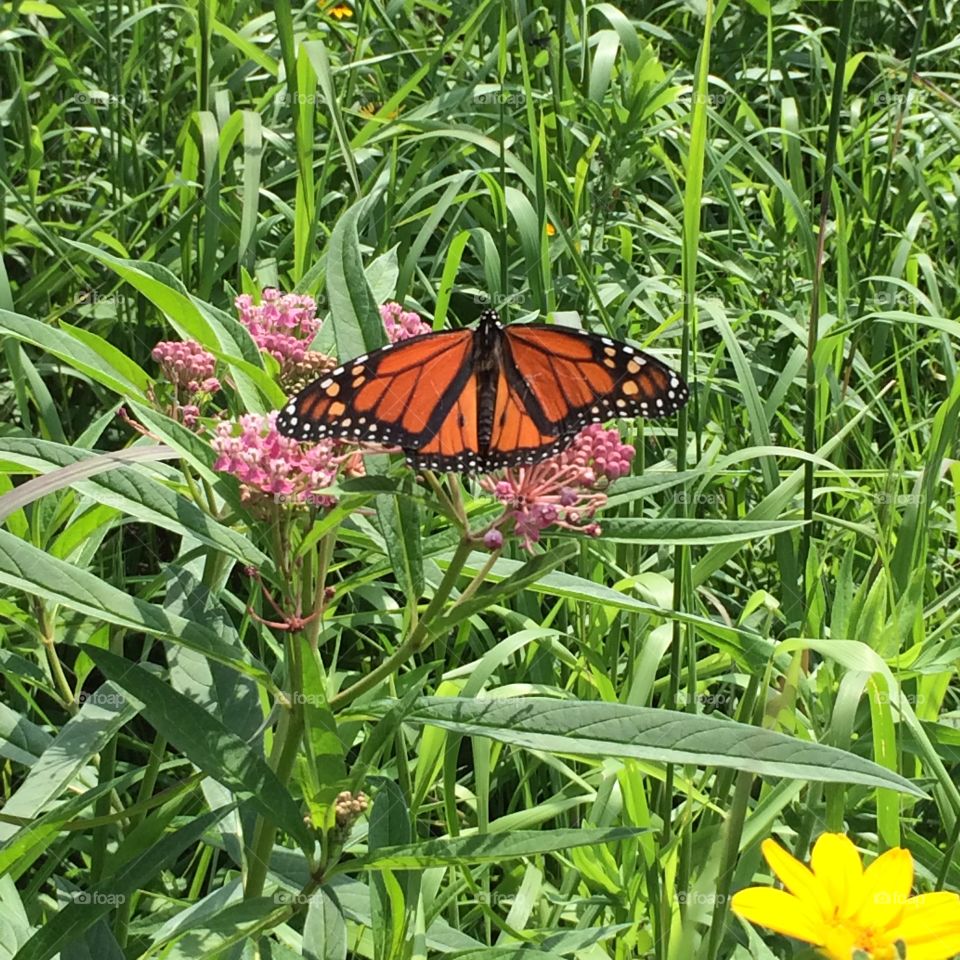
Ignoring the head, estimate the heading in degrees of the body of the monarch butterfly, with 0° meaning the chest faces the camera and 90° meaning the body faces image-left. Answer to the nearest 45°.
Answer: approximately 180°

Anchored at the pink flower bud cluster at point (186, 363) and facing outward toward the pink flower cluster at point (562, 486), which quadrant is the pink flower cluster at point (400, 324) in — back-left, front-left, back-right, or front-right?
front-left
